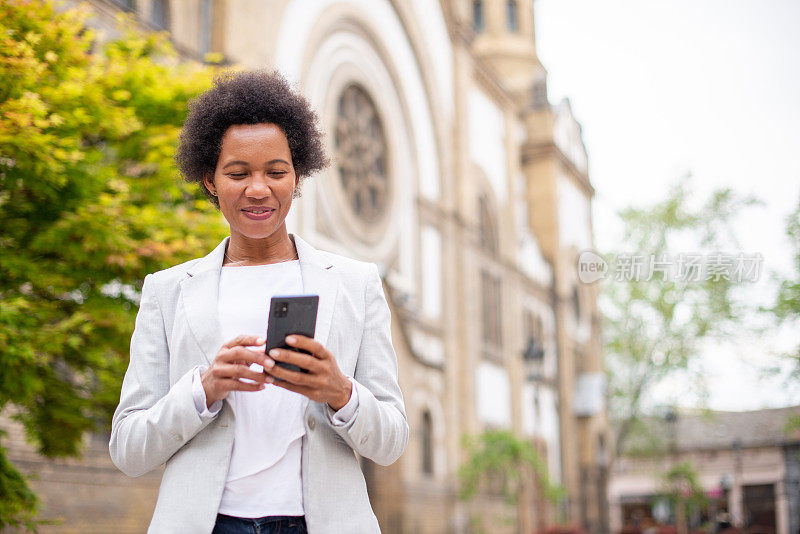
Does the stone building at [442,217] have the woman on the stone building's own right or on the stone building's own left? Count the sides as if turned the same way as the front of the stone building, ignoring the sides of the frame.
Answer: on the stone building's own right

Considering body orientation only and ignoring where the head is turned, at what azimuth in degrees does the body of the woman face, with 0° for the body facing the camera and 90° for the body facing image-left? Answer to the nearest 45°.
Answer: approximately 0°

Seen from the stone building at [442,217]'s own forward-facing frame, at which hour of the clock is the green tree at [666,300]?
The green tree is roughly at 9 o'clock from the stone building.

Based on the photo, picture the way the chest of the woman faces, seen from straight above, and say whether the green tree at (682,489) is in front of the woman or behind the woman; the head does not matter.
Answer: behind

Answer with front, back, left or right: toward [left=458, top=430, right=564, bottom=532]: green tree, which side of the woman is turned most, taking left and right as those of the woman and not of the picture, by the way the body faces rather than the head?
back

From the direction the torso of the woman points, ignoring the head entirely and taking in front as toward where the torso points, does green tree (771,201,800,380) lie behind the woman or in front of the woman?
behind
